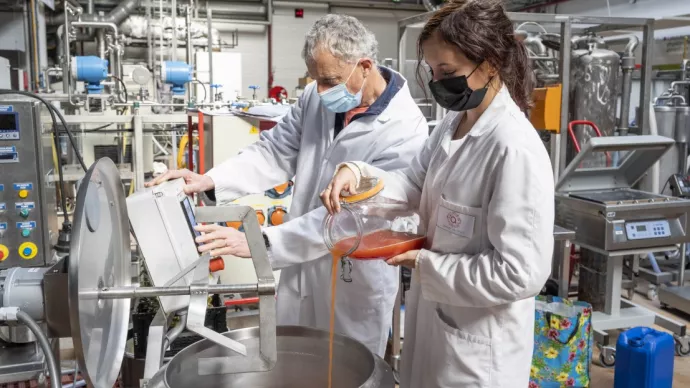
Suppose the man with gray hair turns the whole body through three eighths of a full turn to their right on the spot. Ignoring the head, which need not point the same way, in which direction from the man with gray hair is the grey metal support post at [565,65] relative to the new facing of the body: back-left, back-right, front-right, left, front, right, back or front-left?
front-right

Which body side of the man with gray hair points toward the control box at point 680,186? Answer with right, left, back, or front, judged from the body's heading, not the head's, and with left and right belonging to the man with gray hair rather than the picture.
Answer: back

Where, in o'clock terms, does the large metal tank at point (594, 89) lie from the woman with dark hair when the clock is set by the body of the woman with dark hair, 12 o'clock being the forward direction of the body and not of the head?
The large metal tank is roughly at 5 o'clock from the woman with dark hair.

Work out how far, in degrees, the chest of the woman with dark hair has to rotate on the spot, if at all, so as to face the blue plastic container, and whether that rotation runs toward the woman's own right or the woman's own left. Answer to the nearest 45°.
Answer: approximately 180°

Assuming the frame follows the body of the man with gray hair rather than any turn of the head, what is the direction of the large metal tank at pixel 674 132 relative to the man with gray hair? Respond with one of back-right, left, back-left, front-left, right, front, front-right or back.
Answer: back

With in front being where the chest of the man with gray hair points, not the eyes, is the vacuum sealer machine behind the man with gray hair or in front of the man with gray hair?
behind

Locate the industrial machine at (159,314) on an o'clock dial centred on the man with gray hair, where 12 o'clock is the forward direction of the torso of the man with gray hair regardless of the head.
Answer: The industrial machine is roughly at 11 o'clock from the man with gray hair.

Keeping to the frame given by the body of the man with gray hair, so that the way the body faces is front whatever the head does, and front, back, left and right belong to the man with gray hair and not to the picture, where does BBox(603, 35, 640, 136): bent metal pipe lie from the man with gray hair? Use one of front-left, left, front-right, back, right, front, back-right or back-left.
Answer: back

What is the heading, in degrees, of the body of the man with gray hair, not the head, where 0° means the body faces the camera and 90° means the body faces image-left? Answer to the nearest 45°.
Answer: approximately 45°

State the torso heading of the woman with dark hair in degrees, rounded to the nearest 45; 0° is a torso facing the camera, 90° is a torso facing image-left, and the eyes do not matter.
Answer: approximately 45°
